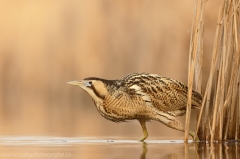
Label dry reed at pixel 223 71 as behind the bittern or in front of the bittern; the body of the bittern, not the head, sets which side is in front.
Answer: behind

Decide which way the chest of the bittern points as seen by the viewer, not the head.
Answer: to the viewer's left
